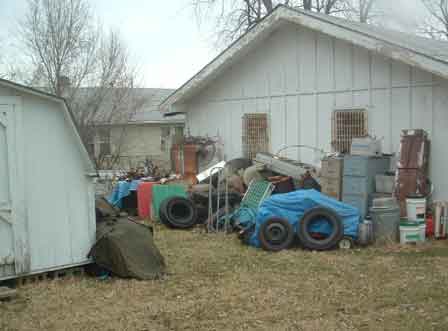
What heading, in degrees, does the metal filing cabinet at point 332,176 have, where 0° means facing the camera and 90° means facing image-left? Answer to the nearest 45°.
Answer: approximately 45°

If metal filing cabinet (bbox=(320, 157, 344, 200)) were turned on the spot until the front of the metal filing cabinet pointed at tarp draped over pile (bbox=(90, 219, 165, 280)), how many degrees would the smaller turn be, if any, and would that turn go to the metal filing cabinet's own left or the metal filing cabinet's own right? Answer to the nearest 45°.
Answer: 0° — it already faces it

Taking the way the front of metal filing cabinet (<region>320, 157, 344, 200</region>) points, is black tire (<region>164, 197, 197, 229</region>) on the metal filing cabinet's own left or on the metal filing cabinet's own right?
on the metal filing cabinet's own right

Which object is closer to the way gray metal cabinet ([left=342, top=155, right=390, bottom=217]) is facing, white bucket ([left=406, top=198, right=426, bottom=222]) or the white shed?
the white shed

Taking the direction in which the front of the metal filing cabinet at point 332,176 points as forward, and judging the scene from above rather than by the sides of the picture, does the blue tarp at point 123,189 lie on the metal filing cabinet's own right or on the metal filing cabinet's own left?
on the metal filing cabinet's own right

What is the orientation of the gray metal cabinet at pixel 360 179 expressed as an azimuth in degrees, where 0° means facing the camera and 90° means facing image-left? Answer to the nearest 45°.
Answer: approximately 45°

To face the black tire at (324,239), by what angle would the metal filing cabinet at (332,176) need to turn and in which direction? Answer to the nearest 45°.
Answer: approximately 45° to its left
